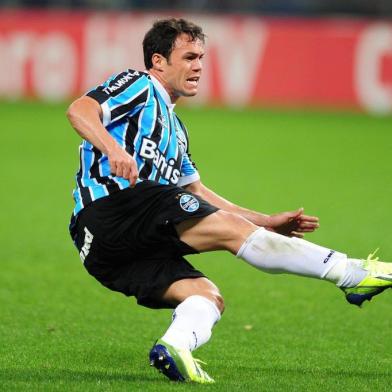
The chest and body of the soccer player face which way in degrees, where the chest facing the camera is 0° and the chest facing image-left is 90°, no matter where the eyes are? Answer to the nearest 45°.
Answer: approximately 315°

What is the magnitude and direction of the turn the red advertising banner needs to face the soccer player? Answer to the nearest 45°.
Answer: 0° — it already faces them

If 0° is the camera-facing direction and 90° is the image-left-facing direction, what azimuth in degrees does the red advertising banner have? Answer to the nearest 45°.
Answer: approximately 0°

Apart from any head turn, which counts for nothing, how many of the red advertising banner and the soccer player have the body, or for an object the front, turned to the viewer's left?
0

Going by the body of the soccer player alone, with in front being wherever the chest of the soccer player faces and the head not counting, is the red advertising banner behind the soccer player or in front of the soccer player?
behind

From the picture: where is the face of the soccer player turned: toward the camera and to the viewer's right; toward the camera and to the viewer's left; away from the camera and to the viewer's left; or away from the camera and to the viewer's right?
toward the camera and to the viewer's right
